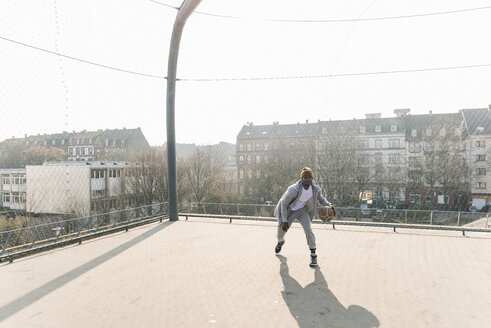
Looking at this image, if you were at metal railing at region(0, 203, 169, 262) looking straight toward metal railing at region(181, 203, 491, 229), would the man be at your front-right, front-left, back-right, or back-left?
front-right

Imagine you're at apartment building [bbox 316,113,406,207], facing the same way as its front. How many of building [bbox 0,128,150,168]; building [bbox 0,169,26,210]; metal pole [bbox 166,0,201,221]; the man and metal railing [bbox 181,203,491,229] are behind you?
0

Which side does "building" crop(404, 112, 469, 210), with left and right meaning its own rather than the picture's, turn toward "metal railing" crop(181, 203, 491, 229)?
front

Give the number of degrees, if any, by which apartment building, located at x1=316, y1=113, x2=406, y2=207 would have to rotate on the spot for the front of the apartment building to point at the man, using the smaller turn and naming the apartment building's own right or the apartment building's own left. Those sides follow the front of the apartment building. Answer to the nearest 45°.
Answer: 0° — it already faces them

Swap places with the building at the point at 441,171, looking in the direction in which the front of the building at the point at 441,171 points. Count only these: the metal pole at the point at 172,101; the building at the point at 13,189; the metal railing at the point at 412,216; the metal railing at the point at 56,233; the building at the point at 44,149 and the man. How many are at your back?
0

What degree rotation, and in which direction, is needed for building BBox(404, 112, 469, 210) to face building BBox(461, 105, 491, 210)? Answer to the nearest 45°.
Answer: approximately 45° to its left

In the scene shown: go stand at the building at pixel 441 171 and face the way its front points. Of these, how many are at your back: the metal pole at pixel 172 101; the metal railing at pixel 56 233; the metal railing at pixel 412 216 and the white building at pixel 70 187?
0

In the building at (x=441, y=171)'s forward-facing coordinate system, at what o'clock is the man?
The man is roughly at 12 o'clock from the building.

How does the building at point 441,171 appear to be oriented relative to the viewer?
toward the camera

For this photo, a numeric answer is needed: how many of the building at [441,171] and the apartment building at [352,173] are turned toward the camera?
2

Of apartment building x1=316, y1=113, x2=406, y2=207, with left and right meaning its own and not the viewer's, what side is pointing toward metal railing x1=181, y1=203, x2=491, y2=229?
front

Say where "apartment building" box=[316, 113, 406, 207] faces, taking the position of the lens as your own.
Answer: facing the viewer

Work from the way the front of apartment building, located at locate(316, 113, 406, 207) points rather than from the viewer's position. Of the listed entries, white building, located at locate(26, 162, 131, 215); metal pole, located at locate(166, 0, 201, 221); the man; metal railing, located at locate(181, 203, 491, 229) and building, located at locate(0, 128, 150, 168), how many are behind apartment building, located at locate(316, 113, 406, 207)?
0

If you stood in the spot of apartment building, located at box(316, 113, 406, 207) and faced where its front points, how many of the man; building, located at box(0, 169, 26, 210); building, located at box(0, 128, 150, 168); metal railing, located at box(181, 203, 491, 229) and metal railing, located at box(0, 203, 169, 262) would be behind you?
0

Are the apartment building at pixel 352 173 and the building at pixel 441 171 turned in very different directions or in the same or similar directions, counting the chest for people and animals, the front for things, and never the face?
same or similar directions

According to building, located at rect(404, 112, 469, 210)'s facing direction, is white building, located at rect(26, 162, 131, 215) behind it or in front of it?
in front
